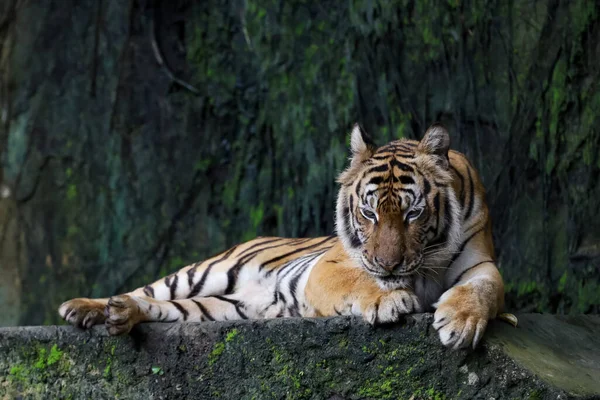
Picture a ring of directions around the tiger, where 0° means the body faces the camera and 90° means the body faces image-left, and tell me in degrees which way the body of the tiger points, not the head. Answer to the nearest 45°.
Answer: approximately 315°
